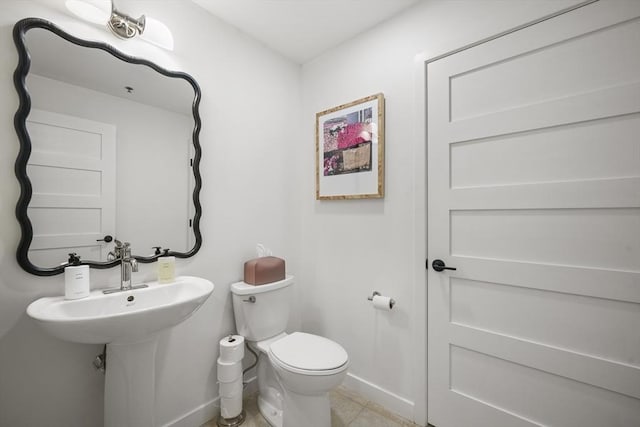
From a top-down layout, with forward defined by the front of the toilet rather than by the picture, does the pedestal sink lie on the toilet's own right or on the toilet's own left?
on the toilet's own right

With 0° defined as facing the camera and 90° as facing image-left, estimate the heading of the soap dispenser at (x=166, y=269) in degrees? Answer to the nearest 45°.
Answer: approximately 0°

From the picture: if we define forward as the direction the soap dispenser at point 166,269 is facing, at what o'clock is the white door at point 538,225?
The white door is roughly at 10 o'clock from the soap dispenser.

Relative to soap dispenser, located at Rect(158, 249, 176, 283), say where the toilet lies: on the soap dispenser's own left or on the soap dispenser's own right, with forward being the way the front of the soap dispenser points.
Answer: on the soap dispenser's own left
